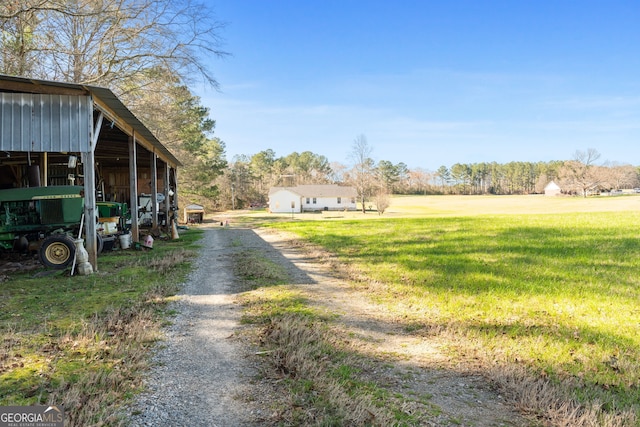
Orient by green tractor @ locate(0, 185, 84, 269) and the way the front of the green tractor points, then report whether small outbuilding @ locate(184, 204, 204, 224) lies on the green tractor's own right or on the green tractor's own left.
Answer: on the green tractor's own left

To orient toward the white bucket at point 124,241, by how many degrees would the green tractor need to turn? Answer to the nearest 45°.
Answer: approximately 45° to its left

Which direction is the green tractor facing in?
to the viewer's right
